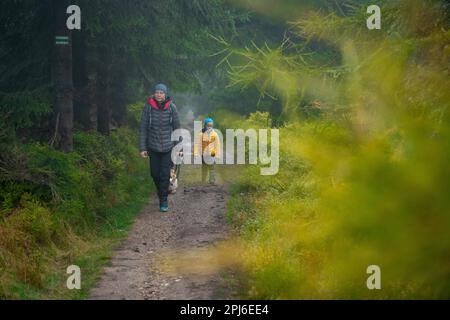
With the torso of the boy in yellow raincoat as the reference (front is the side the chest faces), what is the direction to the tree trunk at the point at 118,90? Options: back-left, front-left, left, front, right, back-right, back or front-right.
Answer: back-right

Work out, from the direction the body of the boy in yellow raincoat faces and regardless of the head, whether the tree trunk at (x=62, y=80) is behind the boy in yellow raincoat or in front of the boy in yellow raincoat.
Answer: in front

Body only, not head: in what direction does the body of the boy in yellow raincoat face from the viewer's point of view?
toward the camera
